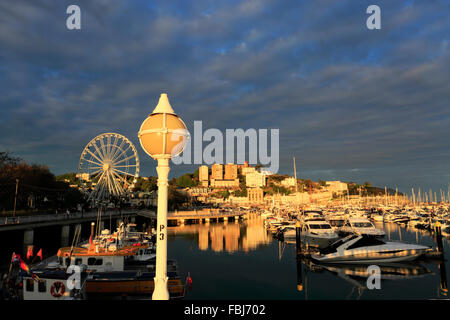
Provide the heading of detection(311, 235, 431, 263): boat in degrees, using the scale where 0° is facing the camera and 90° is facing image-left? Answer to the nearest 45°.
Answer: approximately 270°

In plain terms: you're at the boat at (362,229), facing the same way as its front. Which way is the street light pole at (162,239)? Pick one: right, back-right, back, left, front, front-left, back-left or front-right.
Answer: right
